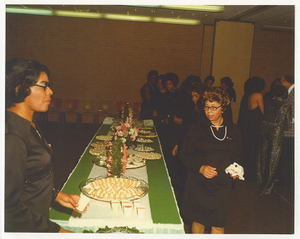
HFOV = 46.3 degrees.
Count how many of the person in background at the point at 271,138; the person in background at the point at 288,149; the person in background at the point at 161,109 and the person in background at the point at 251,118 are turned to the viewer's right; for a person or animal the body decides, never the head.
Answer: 0

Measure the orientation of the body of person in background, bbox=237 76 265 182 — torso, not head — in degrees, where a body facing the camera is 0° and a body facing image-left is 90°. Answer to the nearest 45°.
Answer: approximately 180°

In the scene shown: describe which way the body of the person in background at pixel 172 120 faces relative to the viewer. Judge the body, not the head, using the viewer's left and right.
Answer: facing the viewer and to the left of the viewer

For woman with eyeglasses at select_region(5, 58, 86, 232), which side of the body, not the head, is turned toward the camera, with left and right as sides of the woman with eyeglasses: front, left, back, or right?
right

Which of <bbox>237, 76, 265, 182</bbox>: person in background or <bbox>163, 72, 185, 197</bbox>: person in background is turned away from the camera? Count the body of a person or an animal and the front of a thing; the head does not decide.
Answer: <bbox>237, 76, 265, 182</bbox>: person in background

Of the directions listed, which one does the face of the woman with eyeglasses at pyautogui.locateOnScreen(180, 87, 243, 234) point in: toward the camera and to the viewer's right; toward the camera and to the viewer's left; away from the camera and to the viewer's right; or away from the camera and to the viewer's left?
toward the camera and to the viewer's left

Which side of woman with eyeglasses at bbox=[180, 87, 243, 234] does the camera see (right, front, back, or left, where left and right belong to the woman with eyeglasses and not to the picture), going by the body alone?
front

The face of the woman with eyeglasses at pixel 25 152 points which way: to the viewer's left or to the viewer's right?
to the viewer's right

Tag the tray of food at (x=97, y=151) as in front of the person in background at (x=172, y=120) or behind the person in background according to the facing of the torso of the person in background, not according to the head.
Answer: in front

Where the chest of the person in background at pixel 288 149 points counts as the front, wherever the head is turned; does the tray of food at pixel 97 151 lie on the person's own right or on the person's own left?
on the person's own left

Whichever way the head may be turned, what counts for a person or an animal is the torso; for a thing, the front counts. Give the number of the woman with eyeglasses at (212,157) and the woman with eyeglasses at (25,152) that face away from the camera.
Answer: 0
